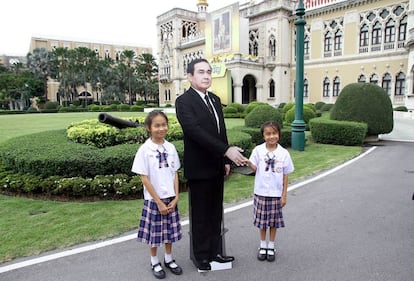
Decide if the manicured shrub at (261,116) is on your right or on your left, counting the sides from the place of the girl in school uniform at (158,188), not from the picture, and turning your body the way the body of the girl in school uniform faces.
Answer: on your left

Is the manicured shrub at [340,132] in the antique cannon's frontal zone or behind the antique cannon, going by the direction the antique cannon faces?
behind

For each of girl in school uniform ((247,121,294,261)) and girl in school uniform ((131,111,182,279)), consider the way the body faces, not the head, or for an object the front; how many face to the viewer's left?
0

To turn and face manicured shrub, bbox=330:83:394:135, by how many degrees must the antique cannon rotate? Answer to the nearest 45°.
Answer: approximately 135° to its left

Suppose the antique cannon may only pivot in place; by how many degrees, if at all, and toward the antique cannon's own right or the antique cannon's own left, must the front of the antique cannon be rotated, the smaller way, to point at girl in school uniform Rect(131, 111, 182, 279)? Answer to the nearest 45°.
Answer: approximately 45° to the antique cannon's own left

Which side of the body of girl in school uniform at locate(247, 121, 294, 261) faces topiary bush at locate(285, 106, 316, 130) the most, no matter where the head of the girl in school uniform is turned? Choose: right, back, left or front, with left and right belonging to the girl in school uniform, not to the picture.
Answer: back

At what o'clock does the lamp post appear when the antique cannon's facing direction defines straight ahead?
The lamp post is roughly at 7 o'clock from the antique cannon.

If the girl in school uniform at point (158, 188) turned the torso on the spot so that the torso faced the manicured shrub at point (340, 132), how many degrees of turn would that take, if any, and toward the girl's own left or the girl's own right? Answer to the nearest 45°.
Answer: approximately 90° to the girl's own left

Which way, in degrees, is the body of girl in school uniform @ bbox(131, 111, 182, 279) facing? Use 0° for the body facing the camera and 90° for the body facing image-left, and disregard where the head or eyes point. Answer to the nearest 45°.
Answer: approximately 315°

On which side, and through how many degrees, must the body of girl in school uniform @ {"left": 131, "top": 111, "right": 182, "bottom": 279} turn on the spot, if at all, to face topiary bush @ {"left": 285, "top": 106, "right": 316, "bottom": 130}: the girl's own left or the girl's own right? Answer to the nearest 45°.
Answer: approximately 90° to the girl's own left

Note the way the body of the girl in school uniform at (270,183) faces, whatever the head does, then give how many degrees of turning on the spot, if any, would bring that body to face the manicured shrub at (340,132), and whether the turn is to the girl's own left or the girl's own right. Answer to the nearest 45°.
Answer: approximately 180°

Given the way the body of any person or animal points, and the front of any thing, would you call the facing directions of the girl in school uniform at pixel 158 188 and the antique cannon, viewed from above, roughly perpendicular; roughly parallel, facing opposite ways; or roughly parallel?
roughly perpendicular

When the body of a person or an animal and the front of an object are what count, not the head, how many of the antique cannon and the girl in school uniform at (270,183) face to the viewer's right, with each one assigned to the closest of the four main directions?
0
